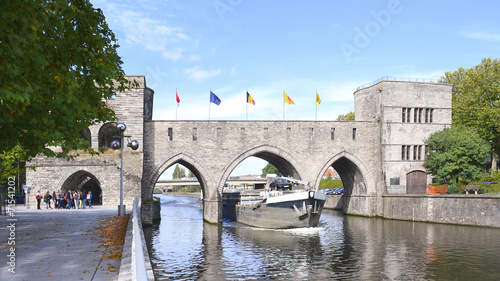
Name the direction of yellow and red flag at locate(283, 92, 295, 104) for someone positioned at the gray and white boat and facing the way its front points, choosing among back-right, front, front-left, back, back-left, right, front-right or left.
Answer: back-left

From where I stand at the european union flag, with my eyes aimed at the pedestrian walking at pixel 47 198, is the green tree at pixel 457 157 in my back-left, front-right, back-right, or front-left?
back-left

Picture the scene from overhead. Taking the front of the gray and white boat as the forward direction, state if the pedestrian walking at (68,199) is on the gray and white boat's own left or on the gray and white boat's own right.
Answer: on the gray and white boat's own right

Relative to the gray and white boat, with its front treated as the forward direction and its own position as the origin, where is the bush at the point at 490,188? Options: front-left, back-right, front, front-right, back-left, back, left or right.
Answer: front-left

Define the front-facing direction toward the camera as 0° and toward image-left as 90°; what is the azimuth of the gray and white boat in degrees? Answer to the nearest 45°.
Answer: approximately 315°

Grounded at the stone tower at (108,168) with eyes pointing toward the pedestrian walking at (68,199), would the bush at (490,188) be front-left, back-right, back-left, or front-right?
back-left

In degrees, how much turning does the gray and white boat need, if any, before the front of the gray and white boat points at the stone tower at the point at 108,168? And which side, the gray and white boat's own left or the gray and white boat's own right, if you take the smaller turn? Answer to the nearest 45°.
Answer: approximately 135° to the gray and white boat's own right

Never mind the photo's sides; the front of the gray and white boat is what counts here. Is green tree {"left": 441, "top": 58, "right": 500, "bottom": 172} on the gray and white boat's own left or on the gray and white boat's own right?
on the gray and white boat's own left

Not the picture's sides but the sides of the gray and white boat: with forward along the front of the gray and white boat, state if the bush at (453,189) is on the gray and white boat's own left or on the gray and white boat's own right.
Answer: on the gray and white boat's own left

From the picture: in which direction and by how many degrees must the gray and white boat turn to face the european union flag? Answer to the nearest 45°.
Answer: approximately 180°

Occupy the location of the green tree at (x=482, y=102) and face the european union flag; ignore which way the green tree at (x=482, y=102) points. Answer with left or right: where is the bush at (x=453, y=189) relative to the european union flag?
left

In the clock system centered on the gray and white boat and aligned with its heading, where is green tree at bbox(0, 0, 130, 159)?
The green tree is roughly at 2 o'clock from the gray and white boat.
